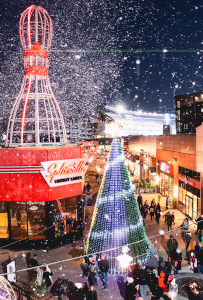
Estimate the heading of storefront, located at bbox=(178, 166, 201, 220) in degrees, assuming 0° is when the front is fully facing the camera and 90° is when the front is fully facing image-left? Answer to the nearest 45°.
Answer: approximately 45°

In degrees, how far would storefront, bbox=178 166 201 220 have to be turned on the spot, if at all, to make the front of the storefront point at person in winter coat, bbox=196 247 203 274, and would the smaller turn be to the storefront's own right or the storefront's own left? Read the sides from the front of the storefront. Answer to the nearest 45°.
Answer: approximately 45° to the storefront's own left

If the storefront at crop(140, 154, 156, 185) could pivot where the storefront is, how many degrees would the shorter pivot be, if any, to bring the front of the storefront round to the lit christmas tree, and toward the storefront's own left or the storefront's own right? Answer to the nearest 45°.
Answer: approximately 45° to the storefront's own left

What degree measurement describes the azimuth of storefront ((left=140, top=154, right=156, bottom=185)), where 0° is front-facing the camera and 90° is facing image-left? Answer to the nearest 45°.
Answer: approximately 45°

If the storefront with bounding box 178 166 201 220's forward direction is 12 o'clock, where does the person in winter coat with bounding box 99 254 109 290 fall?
The person in winter coat is roughly at 11 o'clock from the storefront.

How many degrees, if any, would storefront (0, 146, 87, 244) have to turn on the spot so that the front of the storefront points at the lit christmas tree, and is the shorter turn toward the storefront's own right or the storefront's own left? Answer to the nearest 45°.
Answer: approximately 45° to the storefront's own left

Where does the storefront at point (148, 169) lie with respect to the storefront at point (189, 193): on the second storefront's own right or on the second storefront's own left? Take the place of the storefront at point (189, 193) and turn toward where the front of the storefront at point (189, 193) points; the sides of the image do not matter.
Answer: on the second storefront's own right

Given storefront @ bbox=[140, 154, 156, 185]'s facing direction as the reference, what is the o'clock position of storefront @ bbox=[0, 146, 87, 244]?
storefront @ bbox=[0, 146, 87, 244] is roughly at 11 o'clock from storefront @ bbox=[140, 154, 156, 185].

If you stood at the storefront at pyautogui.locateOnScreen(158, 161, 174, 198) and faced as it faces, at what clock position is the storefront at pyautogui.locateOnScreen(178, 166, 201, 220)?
the storefront at pyautogui.locateOnScreen(178, 166, 201, 220) is roughly at 10 o'clock from the storefront at pyautogui.locateOnScreen(158, 161, 174, 198).
